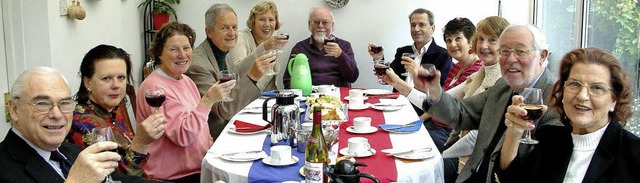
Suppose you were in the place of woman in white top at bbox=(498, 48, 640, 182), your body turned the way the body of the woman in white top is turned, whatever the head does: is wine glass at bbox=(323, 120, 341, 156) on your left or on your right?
on your right

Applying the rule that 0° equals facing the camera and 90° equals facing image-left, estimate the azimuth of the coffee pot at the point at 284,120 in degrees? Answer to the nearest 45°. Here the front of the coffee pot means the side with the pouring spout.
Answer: approximately 270°

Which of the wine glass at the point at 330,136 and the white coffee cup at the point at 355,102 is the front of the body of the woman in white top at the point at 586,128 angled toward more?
the wine glass

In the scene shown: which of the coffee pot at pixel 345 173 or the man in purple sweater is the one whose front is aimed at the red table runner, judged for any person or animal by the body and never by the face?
the man in purple sweater

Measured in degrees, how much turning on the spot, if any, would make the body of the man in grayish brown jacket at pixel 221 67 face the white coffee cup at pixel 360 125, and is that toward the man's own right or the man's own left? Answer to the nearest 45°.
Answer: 0° — they already face it
